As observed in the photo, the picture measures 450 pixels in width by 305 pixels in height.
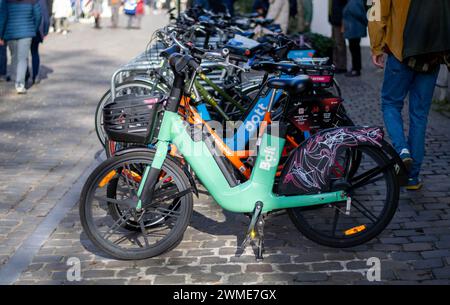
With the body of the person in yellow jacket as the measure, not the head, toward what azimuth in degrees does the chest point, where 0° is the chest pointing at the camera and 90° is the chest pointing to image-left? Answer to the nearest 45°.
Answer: approximately 180°

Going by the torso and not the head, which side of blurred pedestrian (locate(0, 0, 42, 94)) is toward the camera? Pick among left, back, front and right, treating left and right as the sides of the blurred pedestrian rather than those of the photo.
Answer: back

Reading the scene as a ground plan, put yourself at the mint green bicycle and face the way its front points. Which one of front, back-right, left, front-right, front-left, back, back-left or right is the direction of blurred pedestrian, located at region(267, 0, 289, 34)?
right

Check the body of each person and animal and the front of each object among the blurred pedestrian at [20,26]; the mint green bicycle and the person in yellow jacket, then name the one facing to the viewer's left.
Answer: the mint green bicycle

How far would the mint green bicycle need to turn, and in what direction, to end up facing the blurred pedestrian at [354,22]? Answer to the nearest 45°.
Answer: approximately 90° to its right

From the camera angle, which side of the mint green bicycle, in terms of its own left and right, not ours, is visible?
left

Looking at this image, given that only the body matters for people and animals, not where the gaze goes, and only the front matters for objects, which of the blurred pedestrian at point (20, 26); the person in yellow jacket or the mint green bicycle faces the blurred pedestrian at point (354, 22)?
the person in yellow jacket

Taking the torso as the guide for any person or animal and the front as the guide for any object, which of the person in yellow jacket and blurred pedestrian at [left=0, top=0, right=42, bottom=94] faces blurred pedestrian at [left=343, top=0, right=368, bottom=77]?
the person in yellow jacket

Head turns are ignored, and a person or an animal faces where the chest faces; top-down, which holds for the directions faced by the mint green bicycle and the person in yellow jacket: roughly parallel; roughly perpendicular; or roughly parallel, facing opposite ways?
roughly perpendicular

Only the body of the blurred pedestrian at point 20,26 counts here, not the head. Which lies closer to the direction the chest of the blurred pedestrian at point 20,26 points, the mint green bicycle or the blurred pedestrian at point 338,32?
the blurred pedestrian
